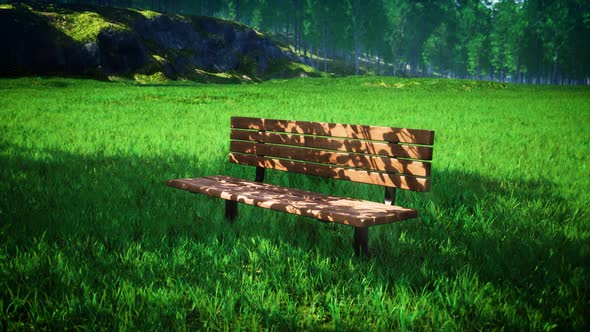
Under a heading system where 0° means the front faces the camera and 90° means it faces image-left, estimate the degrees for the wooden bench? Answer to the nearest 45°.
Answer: approximately 45°

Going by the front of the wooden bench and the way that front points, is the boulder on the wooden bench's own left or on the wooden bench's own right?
on the wooden bench's own right
